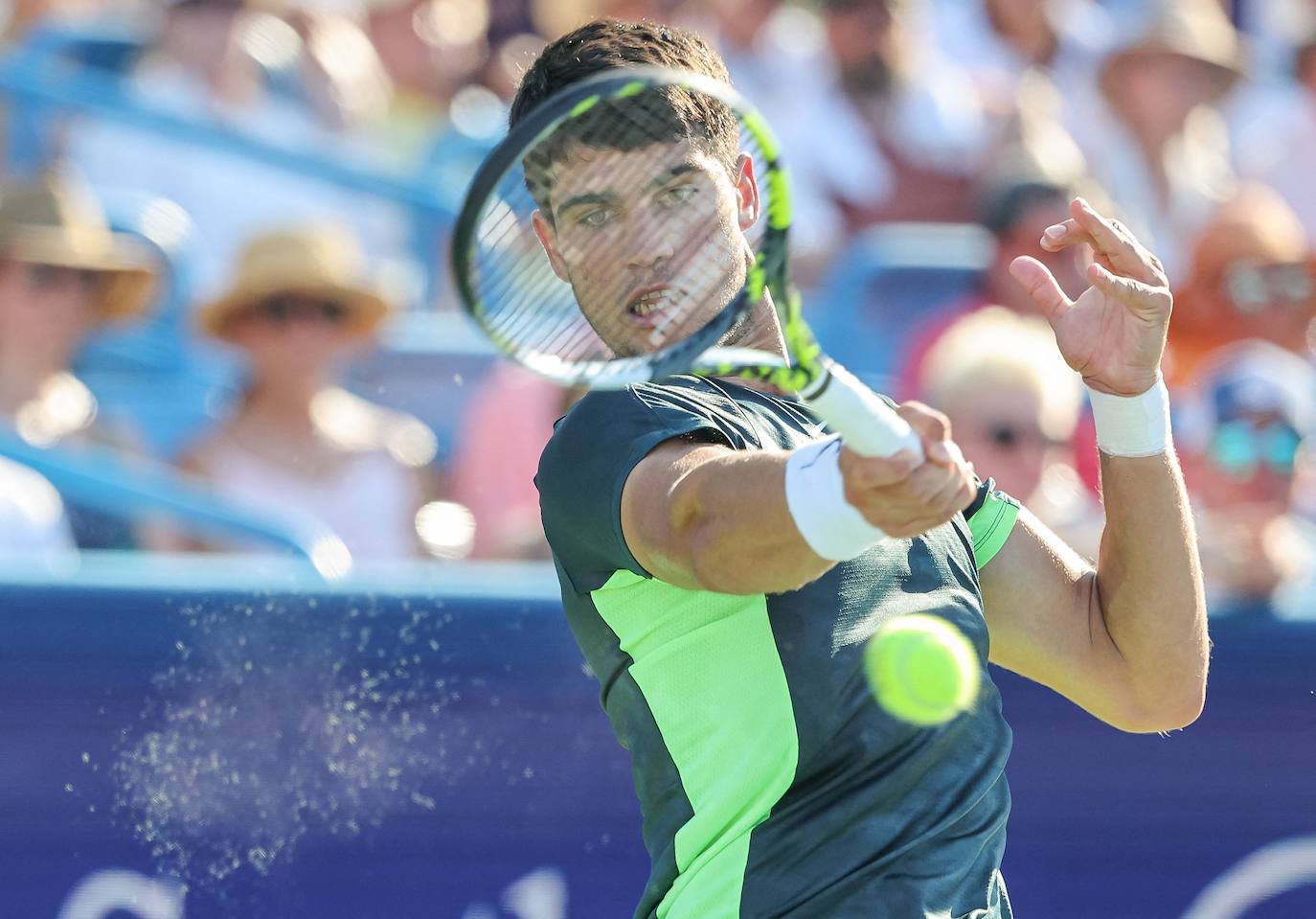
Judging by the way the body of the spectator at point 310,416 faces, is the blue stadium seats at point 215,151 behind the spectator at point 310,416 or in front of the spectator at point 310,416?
behind

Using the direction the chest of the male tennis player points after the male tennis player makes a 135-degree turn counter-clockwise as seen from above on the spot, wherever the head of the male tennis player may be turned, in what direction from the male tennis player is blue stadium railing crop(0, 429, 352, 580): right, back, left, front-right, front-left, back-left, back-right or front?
front-left

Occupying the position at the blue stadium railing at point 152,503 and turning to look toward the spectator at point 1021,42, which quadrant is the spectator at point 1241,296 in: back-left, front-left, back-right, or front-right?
front-right

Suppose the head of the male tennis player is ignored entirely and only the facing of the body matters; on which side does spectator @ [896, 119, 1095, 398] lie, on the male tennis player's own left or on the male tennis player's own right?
on the male tennis player's own left

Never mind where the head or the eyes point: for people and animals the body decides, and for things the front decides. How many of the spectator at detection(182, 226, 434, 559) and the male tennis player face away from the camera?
0

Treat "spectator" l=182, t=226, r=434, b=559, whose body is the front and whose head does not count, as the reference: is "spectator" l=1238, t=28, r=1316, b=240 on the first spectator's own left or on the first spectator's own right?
on the first spectator's own left

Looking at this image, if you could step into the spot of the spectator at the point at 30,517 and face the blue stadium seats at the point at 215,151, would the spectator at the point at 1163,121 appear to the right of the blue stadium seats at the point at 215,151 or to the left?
right

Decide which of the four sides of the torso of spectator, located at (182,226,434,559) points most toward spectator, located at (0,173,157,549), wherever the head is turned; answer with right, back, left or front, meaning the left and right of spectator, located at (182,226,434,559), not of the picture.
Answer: right

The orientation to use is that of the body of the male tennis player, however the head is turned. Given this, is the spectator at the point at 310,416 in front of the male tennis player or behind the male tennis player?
behind

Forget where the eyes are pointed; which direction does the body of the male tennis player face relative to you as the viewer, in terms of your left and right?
facing the viewer and to the right of the viewer

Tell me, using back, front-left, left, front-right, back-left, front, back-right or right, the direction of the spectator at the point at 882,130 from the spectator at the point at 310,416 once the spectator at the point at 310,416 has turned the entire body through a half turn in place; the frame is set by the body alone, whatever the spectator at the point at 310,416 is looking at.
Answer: front-right

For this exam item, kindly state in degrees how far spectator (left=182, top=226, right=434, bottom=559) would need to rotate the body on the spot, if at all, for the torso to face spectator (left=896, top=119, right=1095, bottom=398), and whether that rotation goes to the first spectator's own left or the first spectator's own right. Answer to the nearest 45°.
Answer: approximately 90° to the first spectator's own left

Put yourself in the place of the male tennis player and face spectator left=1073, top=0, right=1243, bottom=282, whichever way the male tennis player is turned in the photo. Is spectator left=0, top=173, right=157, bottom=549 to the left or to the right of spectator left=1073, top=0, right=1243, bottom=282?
left

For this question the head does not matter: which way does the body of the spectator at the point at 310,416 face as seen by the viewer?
toward the camera

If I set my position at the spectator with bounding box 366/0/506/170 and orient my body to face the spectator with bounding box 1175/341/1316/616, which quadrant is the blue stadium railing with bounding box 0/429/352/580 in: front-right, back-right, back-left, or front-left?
front-right
